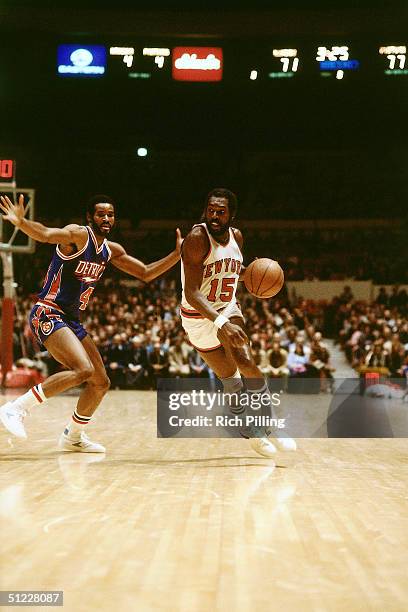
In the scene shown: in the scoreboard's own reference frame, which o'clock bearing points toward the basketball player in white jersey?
The basketball player in white jersey is roughly at 12 o'clock from the scoreboard.

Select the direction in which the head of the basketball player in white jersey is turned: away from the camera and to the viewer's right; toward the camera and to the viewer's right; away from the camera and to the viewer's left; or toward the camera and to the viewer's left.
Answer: toward the camera and to the viewer's left

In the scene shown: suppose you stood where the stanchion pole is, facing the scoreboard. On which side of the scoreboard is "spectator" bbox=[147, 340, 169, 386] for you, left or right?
right

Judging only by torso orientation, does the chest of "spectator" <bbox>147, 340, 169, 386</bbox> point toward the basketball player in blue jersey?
yes

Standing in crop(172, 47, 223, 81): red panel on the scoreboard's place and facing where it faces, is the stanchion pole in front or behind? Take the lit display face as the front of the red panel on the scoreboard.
in front

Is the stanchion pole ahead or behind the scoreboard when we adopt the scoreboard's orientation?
ahead

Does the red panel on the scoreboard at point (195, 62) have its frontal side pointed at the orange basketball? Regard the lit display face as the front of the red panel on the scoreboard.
yes

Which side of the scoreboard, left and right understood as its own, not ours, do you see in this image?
front

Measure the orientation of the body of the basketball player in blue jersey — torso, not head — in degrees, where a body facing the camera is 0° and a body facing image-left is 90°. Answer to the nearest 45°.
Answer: approximately 315°

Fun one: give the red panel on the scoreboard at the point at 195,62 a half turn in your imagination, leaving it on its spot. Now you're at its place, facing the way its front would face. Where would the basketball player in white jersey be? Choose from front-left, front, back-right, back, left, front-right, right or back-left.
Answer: back

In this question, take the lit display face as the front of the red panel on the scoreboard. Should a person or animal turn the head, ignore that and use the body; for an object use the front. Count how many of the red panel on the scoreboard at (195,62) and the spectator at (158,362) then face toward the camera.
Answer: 2

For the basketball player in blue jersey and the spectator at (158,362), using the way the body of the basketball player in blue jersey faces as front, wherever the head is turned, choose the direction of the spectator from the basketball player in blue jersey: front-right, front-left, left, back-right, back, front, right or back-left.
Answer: back-left

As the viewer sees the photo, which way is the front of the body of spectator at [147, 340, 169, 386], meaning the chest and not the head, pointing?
toward the camera
